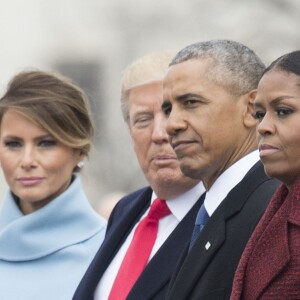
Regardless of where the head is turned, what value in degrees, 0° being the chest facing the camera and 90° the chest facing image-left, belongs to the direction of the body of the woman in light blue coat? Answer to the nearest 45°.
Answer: approximately 45°

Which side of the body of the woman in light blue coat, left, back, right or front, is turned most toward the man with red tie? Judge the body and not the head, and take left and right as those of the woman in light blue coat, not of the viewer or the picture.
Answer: left

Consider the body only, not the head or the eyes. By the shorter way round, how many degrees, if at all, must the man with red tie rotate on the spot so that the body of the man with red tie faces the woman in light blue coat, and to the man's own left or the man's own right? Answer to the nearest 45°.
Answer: approximately 90° to the man's own right

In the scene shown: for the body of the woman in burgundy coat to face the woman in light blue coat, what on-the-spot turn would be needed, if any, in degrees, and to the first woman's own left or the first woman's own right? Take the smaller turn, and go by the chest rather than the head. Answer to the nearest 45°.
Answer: approximately 90° to the first woman's own right
